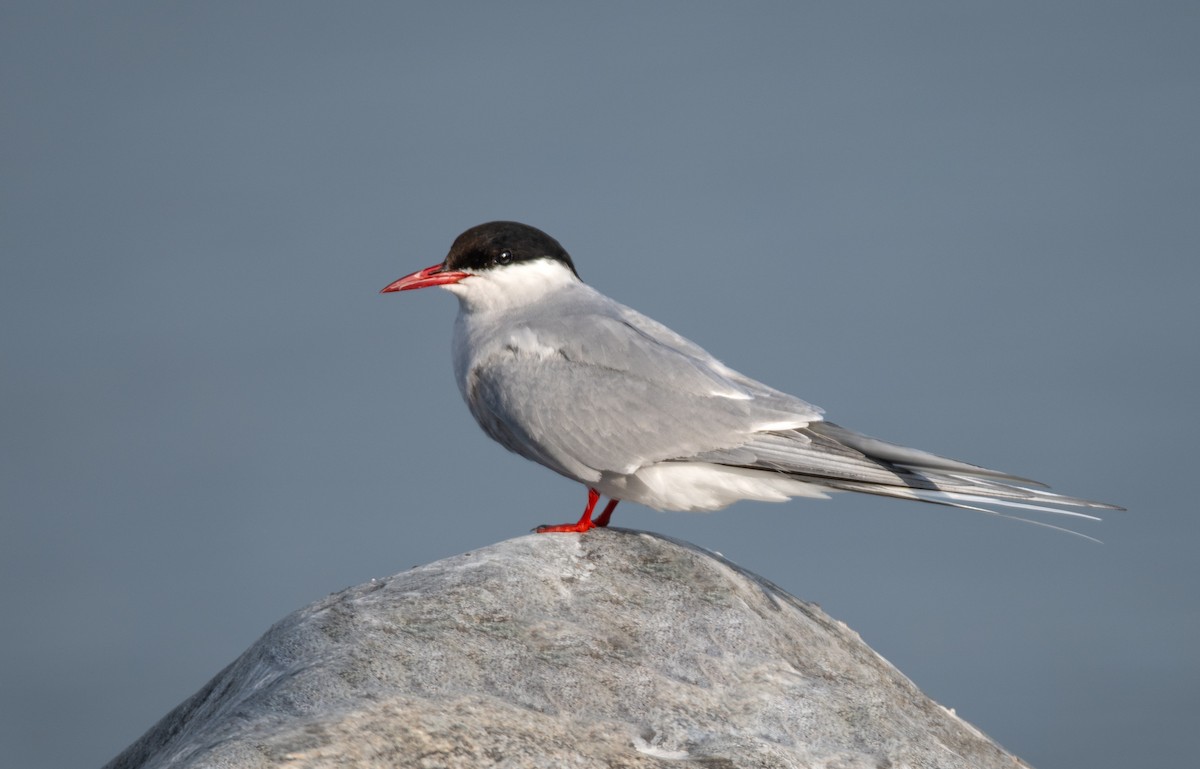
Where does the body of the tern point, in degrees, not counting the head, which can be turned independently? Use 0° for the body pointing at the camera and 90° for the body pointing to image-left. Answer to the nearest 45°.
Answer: approximately 90°
